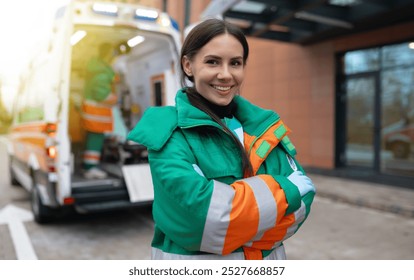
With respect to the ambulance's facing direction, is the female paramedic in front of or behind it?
behind

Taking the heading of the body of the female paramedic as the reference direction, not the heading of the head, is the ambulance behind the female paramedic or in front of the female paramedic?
behind

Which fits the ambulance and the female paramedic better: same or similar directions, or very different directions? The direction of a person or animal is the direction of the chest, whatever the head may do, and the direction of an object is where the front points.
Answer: very different directions

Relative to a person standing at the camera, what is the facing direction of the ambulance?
facing away from the viewer and to the left of the viewer

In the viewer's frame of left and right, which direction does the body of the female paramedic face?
facing the viewer and to the right of the viewer
